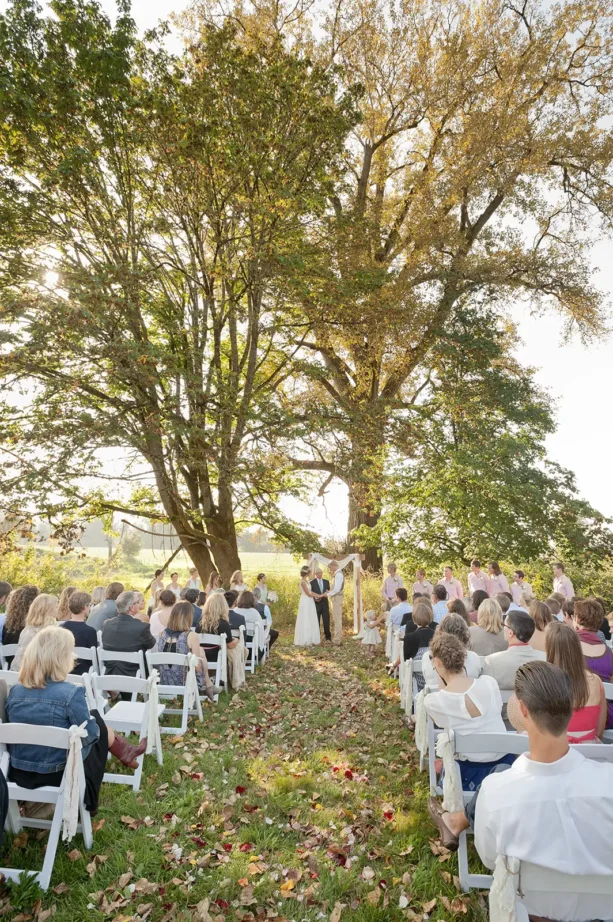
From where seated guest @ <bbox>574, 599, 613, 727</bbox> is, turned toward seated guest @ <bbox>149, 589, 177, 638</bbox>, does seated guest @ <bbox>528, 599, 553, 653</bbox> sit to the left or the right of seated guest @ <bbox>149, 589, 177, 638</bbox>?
right

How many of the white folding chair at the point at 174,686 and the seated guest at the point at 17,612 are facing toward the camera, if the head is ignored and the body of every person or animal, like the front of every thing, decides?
0

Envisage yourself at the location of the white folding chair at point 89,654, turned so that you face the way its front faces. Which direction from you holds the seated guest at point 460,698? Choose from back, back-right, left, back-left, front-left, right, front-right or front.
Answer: right

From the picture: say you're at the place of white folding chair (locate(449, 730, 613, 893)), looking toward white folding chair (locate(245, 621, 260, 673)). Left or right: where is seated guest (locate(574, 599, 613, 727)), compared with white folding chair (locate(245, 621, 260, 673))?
right

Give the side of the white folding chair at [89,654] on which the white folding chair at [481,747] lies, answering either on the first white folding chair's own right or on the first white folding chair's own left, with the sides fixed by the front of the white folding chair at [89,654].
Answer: on the first white folding chair's own right

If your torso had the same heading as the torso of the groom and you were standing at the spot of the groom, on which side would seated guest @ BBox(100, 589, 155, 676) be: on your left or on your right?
on your left

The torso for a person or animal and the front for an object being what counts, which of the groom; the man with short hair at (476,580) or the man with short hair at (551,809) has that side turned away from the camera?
the man with short hair at (551,809)

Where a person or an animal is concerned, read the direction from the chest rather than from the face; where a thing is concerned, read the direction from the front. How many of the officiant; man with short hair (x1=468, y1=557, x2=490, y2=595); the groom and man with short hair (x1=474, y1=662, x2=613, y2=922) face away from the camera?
1

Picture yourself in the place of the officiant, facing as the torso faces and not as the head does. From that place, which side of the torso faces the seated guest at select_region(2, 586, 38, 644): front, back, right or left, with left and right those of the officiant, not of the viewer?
front

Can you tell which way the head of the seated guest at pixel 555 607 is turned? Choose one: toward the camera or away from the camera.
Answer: away from the camera

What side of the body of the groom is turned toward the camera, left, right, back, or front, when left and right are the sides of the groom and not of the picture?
left

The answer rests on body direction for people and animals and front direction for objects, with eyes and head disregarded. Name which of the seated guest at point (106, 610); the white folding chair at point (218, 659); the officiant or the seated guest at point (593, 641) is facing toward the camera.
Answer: the officiant

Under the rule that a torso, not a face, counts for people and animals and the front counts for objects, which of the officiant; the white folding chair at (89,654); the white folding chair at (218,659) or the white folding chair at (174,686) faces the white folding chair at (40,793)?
the officiant

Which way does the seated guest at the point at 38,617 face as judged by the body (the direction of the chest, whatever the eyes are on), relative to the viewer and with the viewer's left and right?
facing away from the viewer and to the right of the viewer

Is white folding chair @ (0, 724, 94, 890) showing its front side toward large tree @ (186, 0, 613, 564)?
yes

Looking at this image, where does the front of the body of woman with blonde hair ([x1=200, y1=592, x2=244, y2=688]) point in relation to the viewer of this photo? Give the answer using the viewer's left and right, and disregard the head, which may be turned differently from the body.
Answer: facing away from the viewer and to the right of the viewer

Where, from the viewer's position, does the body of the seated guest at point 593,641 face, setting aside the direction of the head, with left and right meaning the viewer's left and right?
facing away from the viewer and to the left of the viewer

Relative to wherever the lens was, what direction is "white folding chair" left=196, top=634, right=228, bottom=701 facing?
facing away from the viewer and to the right of the viewer

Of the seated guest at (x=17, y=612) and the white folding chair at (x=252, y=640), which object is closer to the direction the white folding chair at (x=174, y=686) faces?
the white folding chair

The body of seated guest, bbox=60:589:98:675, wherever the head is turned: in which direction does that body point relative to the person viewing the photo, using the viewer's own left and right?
facing away from the viewer and to the right of the viewer
